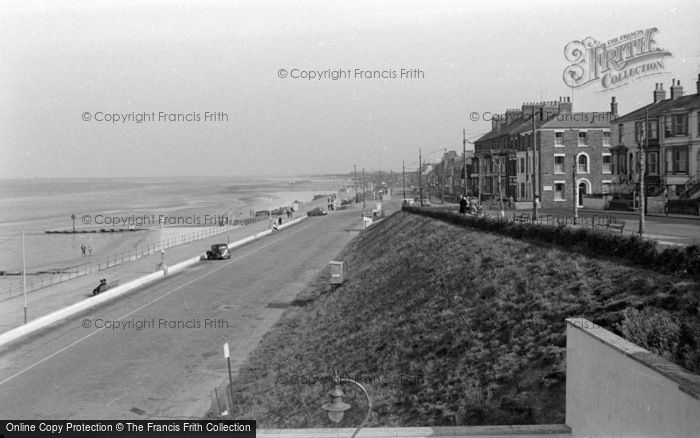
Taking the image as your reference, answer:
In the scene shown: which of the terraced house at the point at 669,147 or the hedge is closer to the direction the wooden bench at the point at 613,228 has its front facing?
the hedge

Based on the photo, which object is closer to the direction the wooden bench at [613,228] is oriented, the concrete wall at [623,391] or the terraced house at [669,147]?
the concrete wall

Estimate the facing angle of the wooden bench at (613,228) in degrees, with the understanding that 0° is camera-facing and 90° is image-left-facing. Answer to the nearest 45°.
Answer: approximately 45°

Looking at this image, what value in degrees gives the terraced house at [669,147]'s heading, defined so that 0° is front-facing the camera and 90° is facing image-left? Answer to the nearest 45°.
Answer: approximately 45°

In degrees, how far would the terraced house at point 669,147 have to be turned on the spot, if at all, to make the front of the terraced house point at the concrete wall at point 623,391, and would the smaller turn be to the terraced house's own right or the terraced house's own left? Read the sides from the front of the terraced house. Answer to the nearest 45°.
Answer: approximately 45° to the terraced house's own left

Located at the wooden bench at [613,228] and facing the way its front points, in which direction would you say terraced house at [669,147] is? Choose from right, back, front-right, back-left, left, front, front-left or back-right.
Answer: back-right
